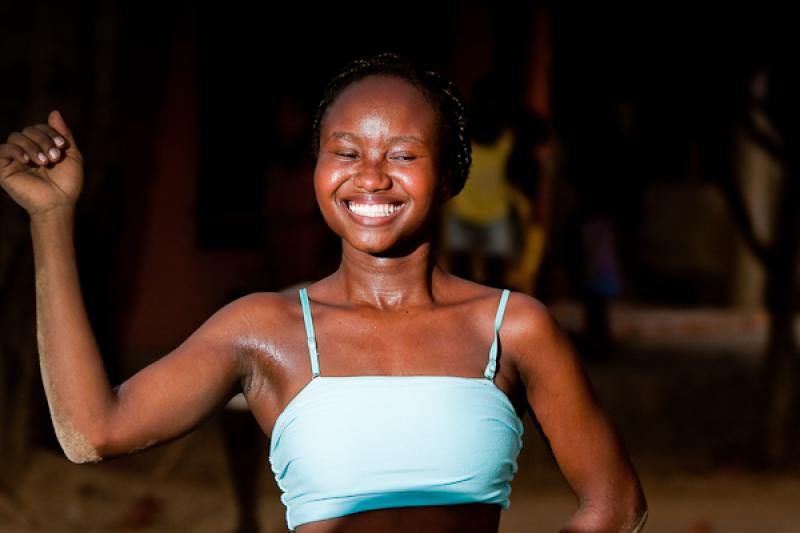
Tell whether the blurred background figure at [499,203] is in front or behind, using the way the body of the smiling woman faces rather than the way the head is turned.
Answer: behind

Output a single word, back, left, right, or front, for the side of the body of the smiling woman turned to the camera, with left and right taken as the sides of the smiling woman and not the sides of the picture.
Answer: front

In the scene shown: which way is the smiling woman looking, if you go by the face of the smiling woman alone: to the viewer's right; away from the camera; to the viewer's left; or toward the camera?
toward the camera
